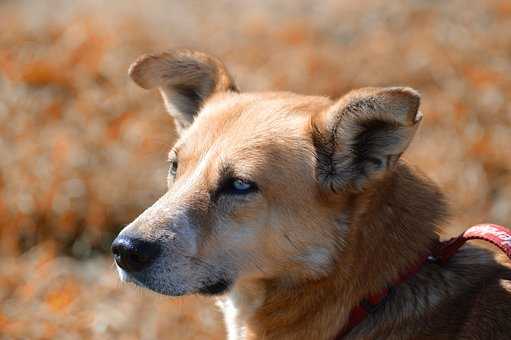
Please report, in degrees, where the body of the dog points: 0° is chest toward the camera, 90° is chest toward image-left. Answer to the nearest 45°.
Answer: approximately 45°
